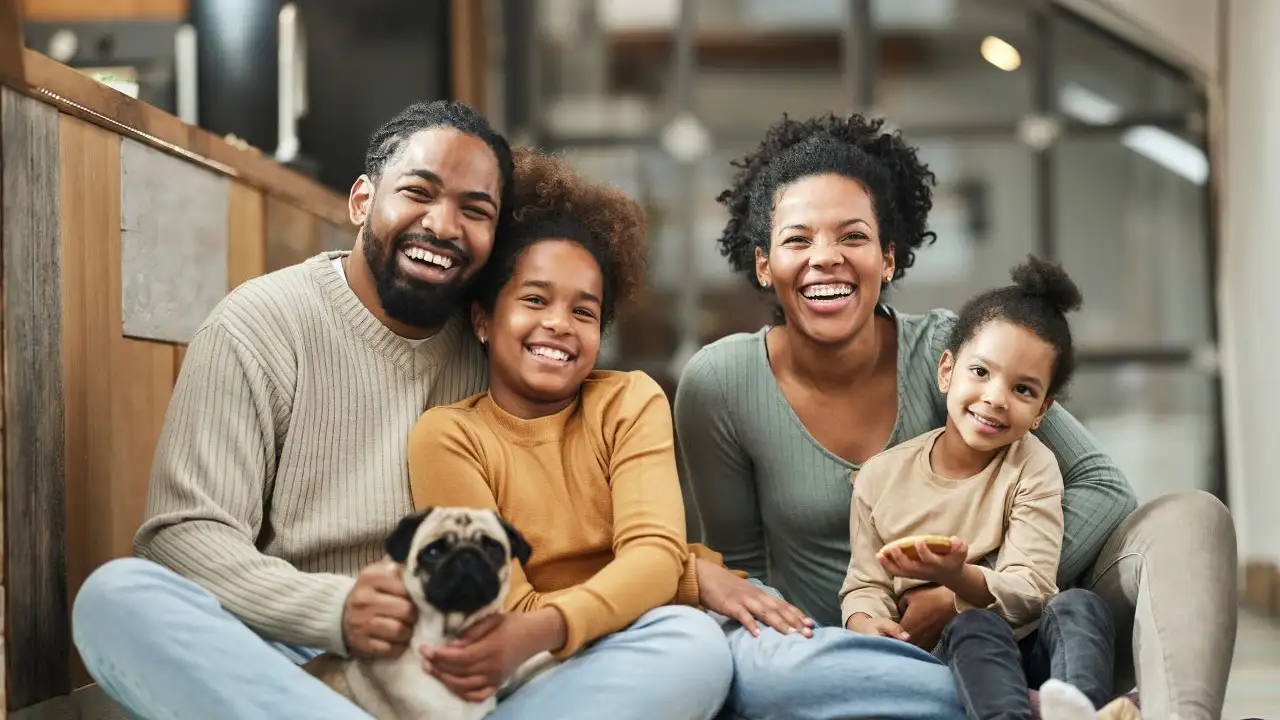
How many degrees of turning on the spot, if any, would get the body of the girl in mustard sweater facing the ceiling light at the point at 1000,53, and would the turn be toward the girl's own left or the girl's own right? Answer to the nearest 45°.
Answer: approximately 135° to the girl's own left

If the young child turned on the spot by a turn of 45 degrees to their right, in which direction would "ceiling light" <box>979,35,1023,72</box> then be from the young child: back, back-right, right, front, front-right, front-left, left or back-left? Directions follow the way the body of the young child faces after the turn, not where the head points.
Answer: back-right
